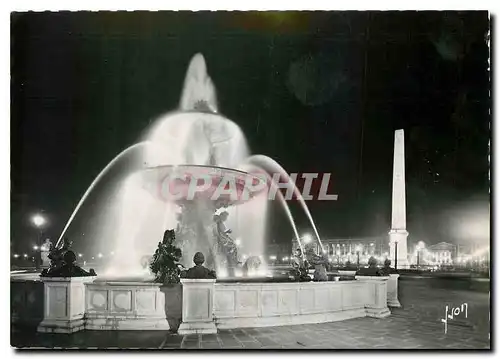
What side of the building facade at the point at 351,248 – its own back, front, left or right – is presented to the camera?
front

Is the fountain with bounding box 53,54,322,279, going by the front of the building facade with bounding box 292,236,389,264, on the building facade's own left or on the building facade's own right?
on the building facade's own right
